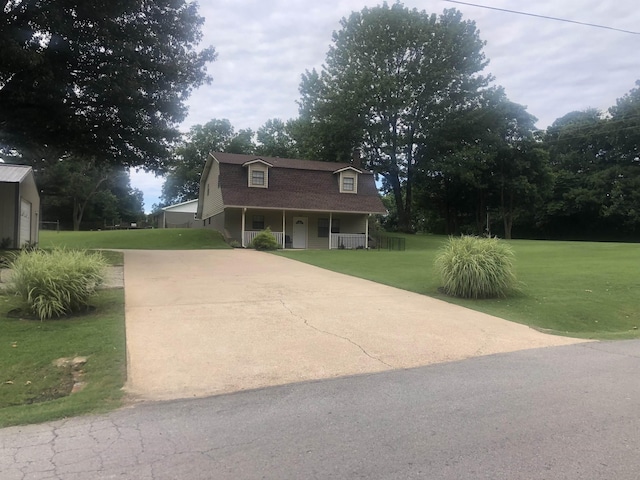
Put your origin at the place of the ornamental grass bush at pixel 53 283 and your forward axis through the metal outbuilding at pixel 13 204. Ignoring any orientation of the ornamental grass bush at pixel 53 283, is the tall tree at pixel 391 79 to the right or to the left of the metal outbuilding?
right

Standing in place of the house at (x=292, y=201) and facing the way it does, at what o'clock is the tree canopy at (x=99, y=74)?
The tree canopy is roughly at 1 o'clock from the house.

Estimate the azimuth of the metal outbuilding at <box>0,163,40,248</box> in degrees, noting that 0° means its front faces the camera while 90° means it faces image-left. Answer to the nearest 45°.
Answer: approximately 270°

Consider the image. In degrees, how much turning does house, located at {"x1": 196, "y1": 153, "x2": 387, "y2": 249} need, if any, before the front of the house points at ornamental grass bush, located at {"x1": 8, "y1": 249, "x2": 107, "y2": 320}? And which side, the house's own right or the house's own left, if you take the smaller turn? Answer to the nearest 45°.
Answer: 0° — it already faces it

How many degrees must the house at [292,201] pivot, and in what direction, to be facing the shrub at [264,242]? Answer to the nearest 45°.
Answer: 0° — it already faces it

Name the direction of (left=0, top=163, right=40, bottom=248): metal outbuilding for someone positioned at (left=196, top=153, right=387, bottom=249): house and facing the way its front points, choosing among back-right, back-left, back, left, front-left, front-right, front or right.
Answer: front-right

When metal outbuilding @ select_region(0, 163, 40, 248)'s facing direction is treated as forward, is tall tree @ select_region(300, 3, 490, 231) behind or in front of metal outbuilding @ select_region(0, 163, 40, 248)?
in front

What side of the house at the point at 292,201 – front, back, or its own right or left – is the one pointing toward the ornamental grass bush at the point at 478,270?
front

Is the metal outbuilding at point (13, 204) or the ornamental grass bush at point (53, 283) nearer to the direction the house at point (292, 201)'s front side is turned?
the ornamental grass bush
